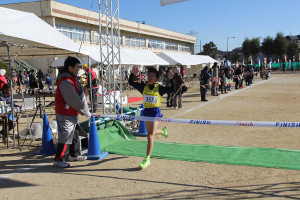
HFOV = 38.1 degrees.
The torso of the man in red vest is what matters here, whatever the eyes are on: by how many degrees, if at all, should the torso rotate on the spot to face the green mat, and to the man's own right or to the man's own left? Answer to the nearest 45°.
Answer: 0° — they already face it

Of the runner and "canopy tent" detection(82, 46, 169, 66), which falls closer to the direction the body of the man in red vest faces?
the runner

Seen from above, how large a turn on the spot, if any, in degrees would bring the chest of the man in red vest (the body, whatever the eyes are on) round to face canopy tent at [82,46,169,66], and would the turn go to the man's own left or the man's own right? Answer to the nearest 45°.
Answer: approximately 90° to the man's own left

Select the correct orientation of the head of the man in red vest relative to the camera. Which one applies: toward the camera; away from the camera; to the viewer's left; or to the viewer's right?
to the viewer's right

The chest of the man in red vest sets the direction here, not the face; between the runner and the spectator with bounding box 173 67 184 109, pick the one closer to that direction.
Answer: the runner

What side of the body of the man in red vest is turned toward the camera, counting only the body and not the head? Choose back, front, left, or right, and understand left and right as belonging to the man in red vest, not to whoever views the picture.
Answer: right

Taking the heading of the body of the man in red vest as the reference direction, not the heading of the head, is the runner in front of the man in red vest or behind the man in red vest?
in front

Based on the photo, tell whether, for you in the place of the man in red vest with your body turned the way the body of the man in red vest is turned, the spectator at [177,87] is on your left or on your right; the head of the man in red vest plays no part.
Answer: on your left
